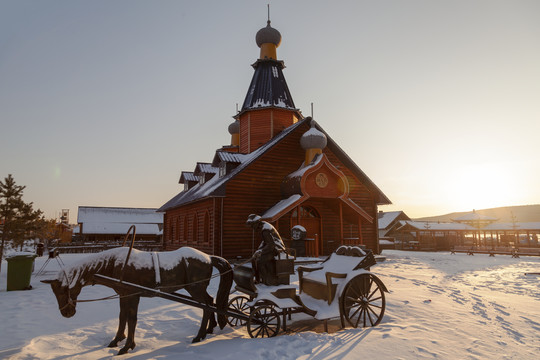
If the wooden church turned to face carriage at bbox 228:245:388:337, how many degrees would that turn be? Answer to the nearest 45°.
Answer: approximately 45° to its right

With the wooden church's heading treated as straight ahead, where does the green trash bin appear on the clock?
The green trash bin is roughly at 3 o'clock from the wooden church.

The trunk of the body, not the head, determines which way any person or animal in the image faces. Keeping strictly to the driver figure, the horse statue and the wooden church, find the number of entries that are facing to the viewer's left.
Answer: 2

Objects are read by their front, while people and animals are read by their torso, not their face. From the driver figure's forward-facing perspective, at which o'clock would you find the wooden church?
The wooden church is roughly at 3 o'clock from the driver figure.

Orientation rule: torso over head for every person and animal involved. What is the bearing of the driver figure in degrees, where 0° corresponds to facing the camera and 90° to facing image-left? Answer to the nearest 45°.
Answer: approximately 90°

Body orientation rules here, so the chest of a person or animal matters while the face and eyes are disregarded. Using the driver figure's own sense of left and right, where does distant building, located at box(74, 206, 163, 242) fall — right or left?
on its right

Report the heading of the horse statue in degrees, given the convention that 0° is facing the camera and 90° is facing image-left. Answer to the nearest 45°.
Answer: approximately 90°

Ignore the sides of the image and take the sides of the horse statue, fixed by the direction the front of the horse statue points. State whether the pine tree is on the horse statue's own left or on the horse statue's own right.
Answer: on the horse statue's own right

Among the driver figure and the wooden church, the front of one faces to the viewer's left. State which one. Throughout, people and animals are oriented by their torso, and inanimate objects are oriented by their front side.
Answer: the driver figure
